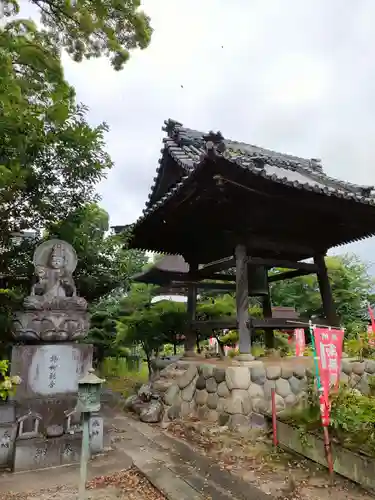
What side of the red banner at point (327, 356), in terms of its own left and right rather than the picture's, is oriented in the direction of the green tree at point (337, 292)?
back

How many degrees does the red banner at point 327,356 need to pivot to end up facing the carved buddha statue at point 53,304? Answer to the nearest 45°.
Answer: approximately 90° to its right

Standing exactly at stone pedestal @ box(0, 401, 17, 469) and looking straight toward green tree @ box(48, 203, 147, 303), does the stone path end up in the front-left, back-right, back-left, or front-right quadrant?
front-right

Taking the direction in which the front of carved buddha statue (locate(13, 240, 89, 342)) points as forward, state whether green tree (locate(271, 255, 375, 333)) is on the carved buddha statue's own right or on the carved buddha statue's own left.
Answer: on the carved buddha statue's own left

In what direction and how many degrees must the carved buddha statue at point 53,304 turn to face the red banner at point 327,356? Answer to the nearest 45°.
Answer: approximately 45° to its left

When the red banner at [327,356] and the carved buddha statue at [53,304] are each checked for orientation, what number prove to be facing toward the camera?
2

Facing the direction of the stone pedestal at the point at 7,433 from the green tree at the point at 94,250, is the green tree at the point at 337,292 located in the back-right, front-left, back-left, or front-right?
back-left

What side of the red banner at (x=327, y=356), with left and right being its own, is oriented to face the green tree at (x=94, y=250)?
right

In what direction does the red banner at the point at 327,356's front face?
toward the camera

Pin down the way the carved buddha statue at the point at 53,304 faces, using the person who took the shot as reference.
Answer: facing the viewer

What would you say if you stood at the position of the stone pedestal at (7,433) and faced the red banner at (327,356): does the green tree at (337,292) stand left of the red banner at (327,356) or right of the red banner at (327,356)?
left

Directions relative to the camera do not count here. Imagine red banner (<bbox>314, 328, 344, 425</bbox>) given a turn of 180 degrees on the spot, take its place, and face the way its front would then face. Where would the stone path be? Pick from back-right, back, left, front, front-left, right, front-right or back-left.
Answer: left

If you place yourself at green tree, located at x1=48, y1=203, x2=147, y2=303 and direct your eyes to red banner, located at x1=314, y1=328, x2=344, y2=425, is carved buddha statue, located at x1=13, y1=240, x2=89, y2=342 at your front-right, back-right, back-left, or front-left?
front-right
